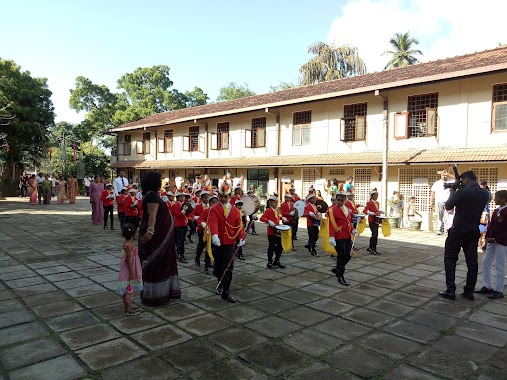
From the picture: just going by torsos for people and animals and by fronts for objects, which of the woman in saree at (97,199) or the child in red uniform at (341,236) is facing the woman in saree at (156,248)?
the woman in saree at (97,199)

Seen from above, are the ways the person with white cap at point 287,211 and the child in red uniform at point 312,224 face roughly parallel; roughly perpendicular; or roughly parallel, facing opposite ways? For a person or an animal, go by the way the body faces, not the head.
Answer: roughly parallel

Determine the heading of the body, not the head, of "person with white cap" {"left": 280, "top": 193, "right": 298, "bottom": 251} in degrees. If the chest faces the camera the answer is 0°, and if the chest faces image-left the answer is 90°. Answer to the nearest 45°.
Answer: approximately 315°

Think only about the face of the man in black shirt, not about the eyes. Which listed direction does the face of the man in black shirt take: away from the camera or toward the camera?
away from the camera

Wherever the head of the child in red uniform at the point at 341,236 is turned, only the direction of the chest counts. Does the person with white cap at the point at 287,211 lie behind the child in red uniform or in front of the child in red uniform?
behind

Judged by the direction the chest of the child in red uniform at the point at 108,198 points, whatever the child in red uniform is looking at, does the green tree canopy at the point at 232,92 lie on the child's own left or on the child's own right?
on the child's own left

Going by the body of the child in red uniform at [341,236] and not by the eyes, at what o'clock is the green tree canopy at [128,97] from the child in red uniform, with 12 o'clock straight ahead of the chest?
The green tree canopy is roughly at 6 o'clock from the child in red uniform.

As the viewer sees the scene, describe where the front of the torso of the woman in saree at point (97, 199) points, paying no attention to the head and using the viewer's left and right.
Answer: facing the viewer

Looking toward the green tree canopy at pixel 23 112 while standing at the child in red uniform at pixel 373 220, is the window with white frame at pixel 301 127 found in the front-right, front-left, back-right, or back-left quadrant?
front-right

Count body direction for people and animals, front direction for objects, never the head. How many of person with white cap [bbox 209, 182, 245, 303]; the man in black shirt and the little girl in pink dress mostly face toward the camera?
1

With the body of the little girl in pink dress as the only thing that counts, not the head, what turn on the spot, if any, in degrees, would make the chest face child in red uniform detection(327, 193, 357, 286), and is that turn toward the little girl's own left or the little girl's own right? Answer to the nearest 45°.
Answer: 0° — they already face them

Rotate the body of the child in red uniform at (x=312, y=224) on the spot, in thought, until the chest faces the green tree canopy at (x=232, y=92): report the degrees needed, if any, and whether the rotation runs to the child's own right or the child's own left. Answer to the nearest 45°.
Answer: approximately 135° to the child's own left

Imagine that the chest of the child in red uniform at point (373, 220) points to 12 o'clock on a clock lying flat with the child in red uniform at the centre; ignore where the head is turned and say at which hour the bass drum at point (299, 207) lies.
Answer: The bass drum is roughly at 4 o'clock from the child in red uniform.

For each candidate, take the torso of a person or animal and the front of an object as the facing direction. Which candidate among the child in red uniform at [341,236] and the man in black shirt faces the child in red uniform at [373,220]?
the man in black shirt

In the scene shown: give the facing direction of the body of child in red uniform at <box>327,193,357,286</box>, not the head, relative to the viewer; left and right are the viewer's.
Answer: facing the viewer and to the right of the viewer
